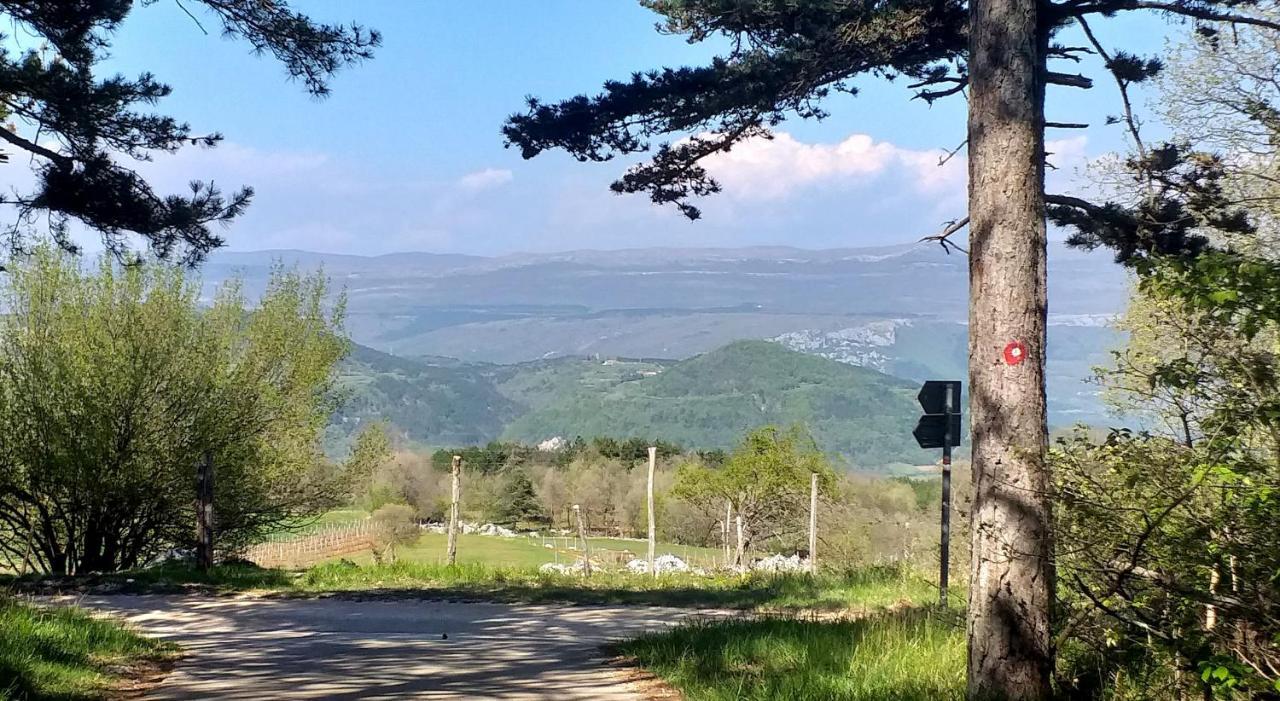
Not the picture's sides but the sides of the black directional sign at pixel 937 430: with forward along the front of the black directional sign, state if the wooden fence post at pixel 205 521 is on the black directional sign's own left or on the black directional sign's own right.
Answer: on the black directional sign's own right

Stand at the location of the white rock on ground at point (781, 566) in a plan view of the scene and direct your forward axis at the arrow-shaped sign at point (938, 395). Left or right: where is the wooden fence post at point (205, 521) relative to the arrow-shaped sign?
right

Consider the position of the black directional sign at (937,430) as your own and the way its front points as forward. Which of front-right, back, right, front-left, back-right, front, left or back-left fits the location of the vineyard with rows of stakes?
back-right

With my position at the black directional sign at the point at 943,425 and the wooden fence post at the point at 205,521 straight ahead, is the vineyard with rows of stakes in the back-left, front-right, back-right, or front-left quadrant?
front-right

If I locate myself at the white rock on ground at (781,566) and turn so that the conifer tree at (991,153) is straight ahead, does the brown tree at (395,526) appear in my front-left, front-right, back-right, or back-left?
back-right

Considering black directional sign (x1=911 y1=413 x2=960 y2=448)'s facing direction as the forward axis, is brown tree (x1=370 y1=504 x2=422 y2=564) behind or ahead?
behind

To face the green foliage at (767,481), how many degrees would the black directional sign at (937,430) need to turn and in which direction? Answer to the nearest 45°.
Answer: approximately 180°
